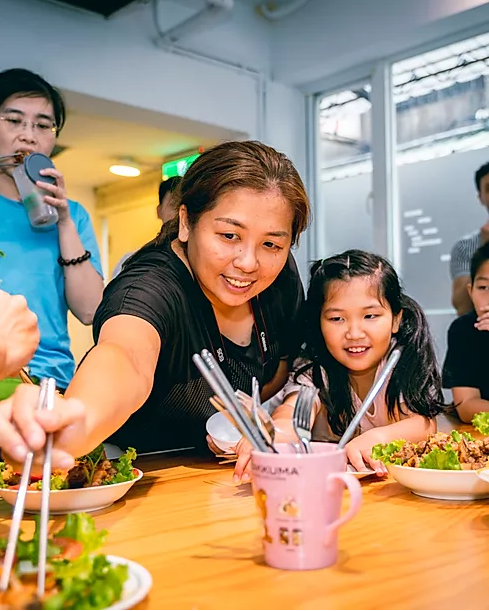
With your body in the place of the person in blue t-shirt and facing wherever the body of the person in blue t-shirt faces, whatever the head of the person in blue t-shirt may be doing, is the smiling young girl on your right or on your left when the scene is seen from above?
on your left

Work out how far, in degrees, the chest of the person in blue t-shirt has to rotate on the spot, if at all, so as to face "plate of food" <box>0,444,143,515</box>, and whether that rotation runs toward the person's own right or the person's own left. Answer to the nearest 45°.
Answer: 0° — they already face it

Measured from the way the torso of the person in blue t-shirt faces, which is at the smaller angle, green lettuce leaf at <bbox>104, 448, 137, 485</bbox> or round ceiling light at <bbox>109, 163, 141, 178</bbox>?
the green lettuce leaf

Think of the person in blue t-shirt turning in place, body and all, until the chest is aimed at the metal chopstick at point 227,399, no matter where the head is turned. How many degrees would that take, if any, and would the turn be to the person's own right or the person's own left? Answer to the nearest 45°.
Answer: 0° — they already face it

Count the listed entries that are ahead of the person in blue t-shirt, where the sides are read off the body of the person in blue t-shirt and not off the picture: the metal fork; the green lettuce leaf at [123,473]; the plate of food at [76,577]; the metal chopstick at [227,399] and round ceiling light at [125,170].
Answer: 4

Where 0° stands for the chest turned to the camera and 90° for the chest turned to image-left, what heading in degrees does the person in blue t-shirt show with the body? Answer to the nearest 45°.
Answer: approximately 0°

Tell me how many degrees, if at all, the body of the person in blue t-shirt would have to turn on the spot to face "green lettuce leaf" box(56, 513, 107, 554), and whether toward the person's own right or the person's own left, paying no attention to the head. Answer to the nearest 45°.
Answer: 0° — they already face it

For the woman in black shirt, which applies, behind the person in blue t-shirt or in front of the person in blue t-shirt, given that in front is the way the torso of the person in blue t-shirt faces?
in front

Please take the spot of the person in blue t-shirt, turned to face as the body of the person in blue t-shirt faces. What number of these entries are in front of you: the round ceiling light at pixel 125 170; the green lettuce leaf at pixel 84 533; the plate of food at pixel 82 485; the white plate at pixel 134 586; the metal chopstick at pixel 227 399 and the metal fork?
5

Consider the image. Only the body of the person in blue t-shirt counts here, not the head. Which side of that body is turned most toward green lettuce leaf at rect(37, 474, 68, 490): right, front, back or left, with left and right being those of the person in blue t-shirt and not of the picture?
front

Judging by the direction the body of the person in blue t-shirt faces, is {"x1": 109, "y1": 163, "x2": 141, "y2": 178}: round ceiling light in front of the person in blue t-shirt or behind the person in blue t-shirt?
behind

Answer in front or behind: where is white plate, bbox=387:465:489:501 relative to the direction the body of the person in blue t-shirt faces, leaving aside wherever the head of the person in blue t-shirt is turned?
in front
